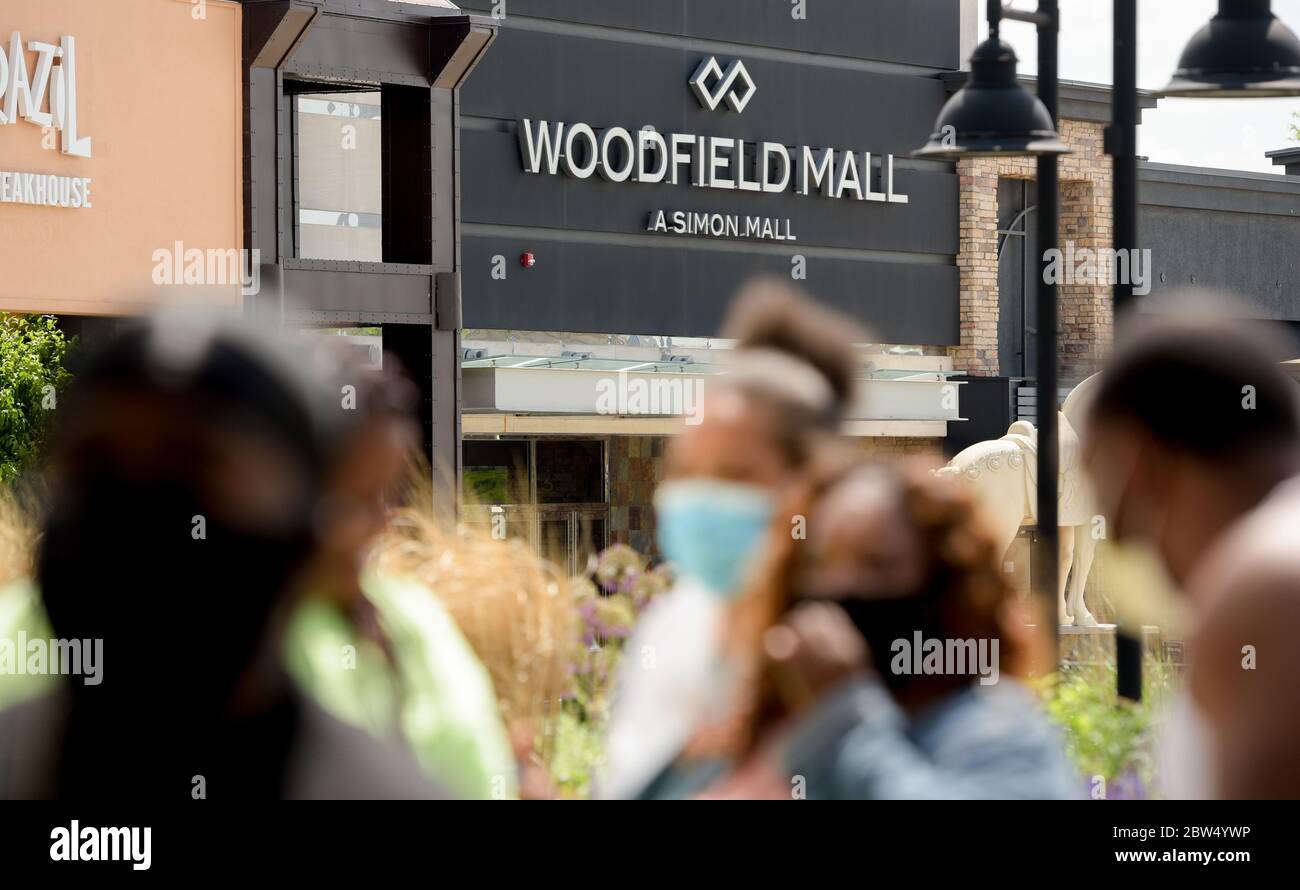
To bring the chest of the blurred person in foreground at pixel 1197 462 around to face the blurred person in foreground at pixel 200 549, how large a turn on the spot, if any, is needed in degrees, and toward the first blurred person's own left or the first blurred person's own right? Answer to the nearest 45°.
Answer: approximately 45° to the first blurred person's own left

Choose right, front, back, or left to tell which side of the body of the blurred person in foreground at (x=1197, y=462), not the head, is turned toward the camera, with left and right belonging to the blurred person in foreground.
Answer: left

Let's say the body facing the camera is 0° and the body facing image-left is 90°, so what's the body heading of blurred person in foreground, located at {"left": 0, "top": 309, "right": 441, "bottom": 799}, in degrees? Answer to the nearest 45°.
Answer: approximately 45°

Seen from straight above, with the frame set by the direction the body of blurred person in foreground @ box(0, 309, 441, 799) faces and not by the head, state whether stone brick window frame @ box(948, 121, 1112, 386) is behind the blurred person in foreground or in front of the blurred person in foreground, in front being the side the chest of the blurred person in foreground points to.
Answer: behind

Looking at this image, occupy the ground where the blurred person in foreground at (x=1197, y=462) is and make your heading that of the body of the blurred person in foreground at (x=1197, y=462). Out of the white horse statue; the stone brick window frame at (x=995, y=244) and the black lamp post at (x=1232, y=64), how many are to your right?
3

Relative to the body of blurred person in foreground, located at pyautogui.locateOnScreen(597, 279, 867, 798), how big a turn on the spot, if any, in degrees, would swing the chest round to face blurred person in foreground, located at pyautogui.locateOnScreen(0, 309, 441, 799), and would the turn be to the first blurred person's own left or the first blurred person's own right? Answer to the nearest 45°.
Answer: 0° — they already face them

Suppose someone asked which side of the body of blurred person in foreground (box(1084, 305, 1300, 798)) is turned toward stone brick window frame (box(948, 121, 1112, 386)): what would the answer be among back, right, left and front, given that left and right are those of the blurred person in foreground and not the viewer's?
right

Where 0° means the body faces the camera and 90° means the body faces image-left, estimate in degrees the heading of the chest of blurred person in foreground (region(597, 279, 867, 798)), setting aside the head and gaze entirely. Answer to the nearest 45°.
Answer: approximately 45°

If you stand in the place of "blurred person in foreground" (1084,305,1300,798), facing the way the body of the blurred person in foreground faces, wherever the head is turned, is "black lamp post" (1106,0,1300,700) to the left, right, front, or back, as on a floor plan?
right
